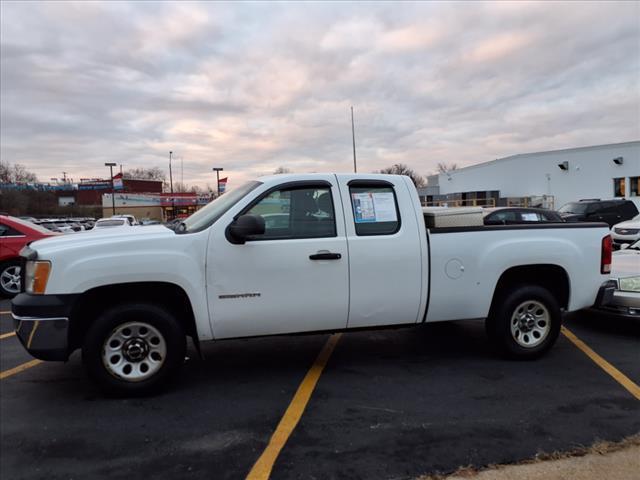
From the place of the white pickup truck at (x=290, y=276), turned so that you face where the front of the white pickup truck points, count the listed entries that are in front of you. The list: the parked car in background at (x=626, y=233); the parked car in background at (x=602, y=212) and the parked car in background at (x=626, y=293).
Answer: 0

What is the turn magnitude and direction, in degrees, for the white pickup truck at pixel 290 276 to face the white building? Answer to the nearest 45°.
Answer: approximately 135° to its right

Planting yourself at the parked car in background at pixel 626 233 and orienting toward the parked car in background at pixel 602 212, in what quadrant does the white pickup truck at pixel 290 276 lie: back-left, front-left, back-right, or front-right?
back-left

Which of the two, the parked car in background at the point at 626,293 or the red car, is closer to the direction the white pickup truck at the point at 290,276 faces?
the red car

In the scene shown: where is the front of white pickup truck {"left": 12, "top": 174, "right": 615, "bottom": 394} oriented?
to the viewer's left

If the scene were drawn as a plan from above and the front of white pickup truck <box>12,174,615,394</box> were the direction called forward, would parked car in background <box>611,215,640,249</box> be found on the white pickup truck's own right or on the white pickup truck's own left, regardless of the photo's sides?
on the white pickup truck's own right

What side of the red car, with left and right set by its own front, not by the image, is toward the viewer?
left

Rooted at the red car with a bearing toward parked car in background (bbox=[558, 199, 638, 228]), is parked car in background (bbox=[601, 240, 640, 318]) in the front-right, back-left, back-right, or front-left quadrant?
front-right
